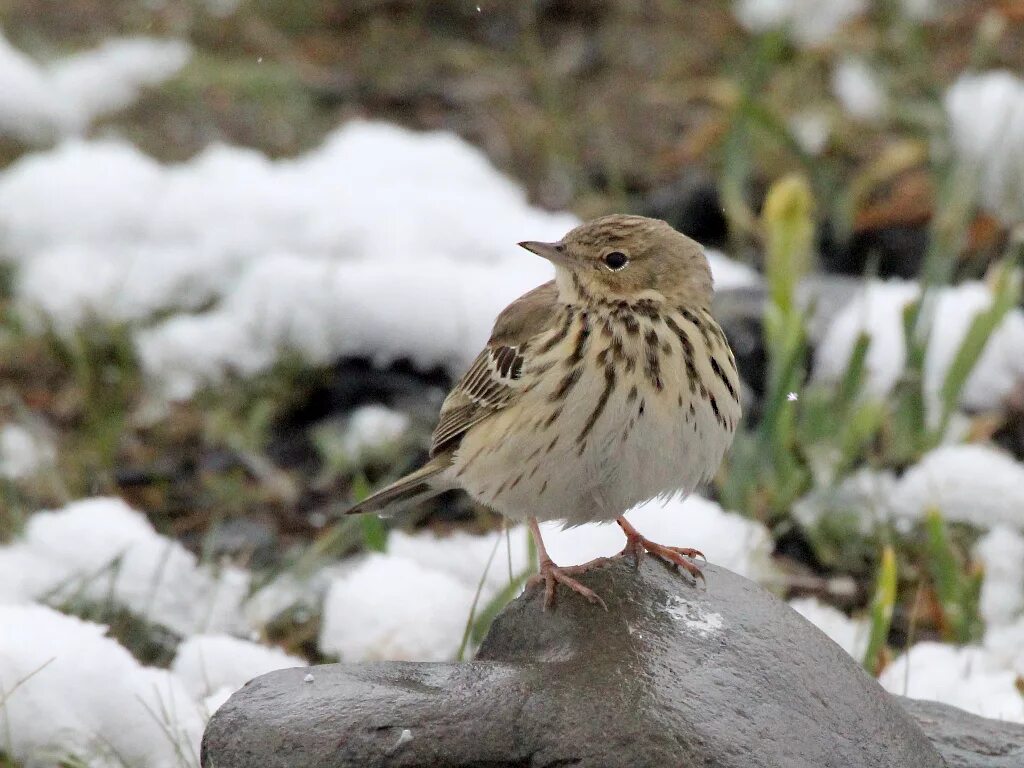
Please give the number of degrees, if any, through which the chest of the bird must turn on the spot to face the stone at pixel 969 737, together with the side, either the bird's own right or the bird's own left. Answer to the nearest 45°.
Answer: approximately 45° to the bird's own left

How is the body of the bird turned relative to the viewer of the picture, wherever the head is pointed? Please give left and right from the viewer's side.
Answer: facing the viewer and to the right of the viewer
